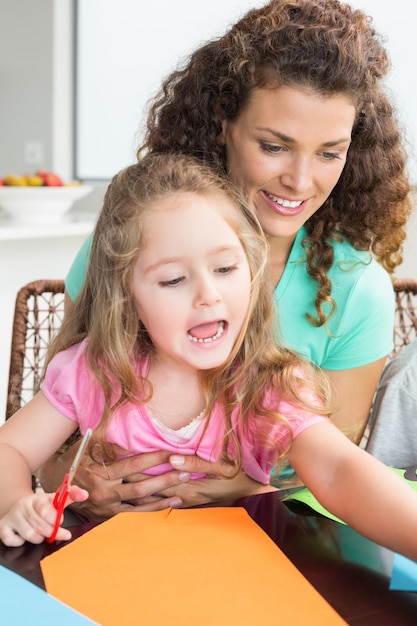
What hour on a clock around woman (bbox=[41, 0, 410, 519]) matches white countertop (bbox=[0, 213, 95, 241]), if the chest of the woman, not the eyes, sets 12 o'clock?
The white countertop is roughly at 5 o'clock from the woman.

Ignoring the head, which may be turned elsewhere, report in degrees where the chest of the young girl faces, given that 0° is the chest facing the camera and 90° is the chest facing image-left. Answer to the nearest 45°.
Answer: approximately 0°

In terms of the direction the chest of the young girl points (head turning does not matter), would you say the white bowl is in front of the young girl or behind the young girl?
behind

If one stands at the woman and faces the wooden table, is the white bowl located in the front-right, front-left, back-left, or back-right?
back-right

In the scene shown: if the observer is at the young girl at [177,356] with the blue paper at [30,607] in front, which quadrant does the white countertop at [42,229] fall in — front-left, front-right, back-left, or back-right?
back-right

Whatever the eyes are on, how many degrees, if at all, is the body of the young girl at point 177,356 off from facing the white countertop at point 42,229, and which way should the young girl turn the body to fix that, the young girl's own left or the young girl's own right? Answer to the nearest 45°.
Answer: approximately 180°

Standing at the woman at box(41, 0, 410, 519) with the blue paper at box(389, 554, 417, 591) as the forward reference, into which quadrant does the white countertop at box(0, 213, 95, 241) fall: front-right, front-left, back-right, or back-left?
back-right

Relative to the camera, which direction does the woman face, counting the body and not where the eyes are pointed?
toward the camera

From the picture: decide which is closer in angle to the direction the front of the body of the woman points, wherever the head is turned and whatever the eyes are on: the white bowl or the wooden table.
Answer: the wooden table

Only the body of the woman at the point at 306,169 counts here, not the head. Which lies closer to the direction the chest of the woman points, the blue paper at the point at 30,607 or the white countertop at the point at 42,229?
the blue paper
